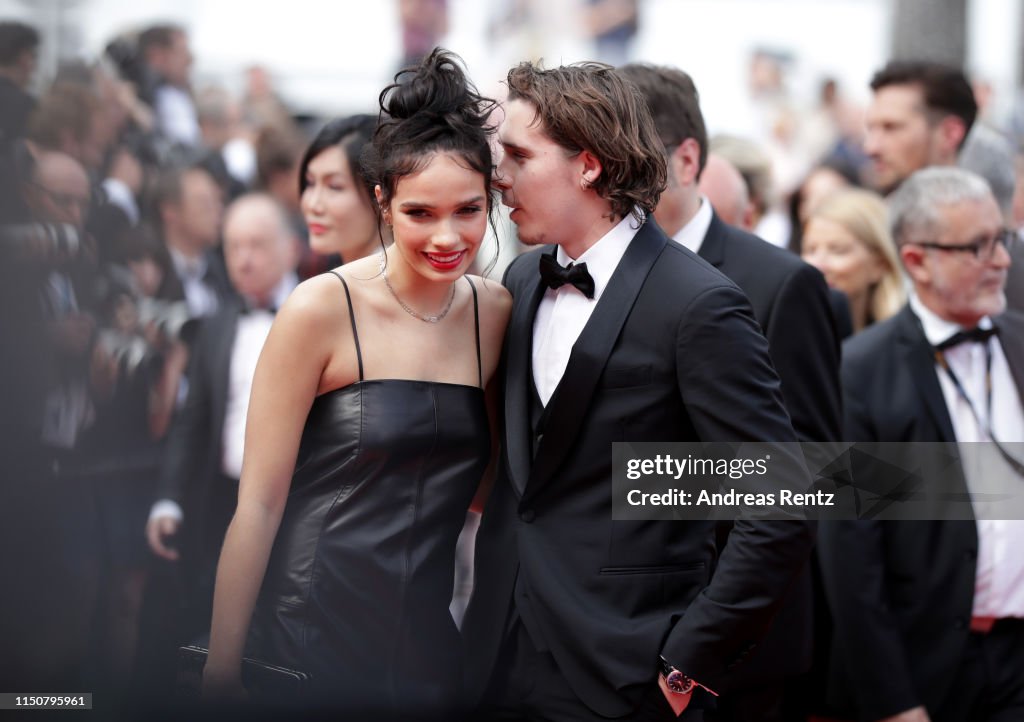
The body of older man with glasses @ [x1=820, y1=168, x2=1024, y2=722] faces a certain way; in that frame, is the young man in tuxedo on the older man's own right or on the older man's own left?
on the older man's own right

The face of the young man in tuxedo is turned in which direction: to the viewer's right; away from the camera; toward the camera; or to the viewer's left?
to the viewer's left

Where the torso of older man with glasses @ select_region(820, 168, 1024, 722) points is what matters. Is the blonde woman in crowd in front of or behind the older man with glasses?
behind

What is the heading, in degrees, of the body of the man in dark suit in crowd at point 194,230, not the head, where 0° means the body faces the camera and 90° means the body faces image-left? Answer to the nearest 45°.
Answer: approximately 315°

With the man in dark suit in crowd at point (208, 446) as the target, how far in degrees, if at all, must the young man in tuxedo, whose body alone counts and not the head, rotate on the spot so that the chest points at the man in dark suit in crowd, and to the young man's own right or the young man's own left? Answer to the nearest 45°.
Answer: approximately 90° to the young man's own right

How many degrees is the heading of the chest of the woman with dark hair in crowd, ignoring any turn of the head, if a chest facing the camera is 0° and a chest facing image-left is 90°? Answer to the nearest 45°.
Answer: approximately 45°
